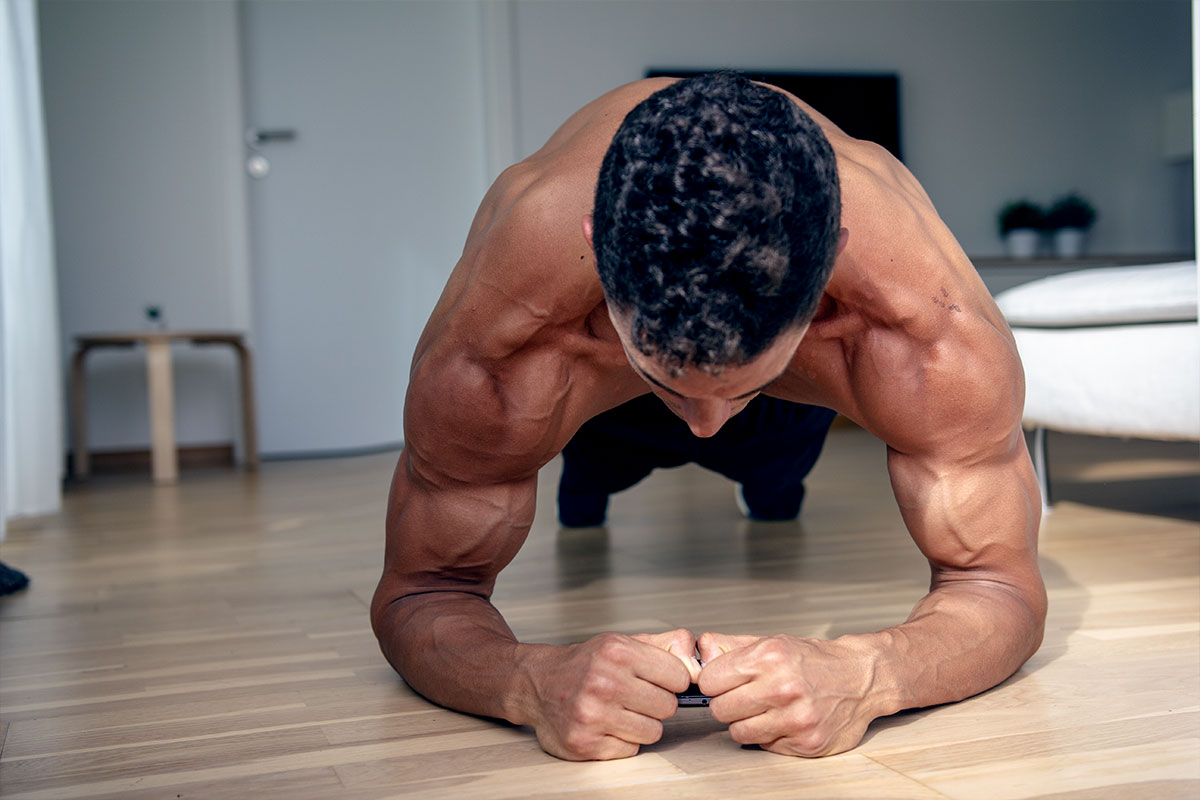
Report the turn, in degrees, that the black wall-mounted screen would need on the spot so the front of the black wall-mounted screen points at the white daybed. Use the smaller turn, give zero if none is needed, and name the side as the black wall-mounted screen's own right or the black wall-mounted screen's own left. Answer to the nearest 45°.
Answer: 0° — it already faces it

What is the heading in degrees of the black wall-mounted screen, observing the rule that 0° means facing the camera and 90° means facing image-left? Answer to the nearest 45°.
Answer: approximately 0°

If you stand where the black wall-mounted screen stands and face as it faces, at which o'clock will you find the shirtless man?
The shirtless man is roughly at 12 o'clock from the black wall-mounted screen.

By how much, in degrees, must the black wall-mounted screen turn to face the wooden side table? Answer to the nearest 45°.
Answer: approximately 45° to its right

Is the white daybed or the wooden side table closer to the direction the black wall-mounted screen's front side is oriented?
the white daybed

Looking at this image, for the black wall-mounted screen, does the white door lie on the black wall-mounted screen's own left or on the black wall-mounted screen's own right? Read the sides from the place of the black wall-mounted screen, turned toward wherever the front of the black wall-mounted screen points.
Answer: on the black wall-mounted screen's own right
